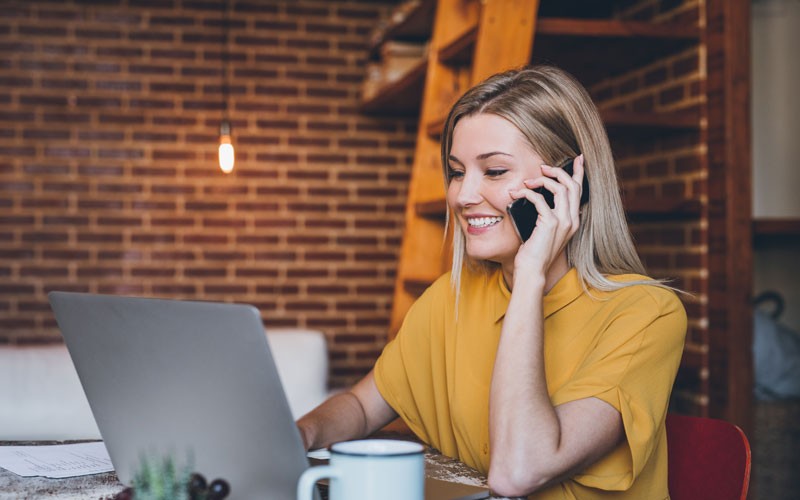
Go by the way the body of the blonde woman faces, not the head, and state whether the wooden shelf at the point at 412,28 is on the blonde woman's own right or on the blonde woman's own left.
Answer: on the blonde woman's own right

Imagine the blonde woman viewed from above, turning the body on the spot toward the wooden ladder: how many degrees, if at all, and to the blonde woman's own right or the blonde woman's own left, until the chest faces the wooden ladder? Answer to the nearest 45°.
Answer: approximately 135° to the blonde woman's own right

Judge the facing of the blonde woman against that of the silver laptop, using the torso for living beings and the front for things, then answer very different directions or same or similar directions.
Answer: very different directions

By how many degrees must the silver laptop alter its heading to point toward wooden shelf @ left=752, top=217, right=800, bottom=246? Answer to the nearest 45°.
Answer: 0° — it already faces it

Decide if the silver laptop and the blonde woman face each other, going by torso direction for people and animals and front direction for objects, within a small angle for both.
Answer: yes

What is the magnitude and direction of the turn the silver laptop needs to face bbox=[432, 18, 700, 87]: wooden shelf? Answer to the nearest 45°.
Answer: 0° — it already faces it

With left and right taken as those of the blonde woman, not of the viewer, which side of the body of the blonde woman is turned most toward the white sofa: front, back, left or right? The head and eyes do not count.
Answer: right

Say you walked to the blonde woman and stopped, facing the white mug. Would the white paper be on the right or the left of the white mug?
right

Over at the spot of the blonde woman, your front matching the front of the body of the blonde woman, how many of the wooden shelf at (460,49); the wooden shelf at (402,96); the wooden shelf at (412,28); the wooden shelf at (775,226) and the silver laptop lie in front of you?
1

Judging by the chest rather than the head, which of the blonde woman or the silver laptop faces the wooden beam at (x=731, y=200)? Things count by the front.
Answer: the silver laptop

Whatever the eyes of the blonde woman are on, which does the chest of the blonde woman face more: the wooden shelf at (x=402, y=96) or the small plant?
the small plant

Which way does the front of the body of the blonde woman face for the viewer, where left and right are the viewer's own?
facing the viewer and to the left of the viewer

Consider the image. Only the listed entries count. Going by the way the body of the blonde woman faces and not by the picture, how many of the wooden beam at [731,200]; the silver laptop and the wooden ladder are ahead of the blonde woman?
1

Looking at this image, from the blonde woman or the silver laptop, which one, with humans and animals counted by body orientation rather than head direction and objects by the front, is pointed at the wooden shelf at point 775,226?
the silver laptop

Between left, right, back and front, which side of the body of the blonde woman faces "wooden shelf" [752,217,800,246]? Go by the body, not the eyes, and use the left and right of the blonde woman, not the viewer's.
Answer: back
